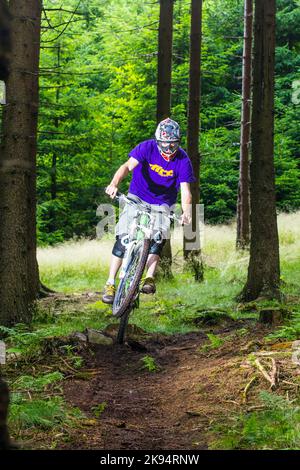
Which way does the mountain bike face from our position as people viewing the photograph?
facing the viewer

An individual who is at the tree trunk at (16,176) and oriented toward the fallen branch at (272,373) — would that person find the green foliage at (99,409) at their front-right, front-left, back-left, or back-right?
front-right

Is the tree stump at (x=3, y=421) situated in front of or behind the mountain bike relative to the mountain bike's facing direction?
in front

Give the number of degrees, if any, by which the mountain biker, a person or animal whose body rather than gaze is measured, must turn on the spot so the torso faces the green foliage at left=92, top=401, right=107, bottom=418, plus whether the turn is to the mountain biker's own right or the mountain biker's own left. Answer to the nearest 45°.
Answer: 0° — they already face it

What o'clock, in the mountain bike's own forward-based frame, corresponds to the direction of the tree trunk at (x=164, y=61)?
The tree trunk is roughly at 6 o'clock from the mountain bike.

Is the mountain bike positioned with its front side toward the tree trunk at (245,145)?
no

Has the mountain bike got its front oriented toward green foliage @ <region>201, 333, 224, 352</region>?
no

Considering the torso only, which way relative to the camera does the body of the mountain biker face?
toward the camera

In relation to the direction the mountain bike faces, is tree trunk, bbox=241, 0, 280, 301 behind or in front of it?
behind

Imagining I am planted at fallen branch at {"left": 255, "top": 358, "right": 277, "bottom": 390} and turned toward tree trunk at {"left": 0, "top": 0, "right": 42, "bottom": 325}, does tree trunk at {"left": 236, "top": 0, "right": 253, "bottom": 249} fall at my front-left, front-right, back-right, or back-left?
front-right

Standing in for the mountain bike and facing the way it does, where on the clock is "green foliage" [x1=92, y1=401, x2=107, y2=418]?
The green foliage is roughly at 12 o'clock from the mountain bike.

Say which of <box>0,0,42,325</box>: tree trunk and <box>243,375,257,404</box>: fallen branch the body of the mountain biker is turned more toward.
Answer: the fallen branch
